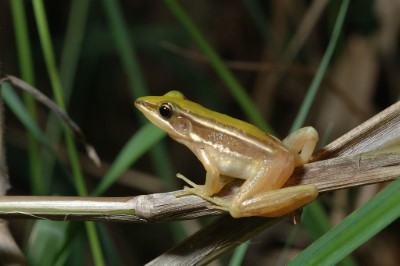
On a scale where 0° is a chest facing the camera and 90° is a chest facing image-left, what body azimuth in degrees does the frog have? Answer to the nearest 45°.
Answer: approximately 90°
